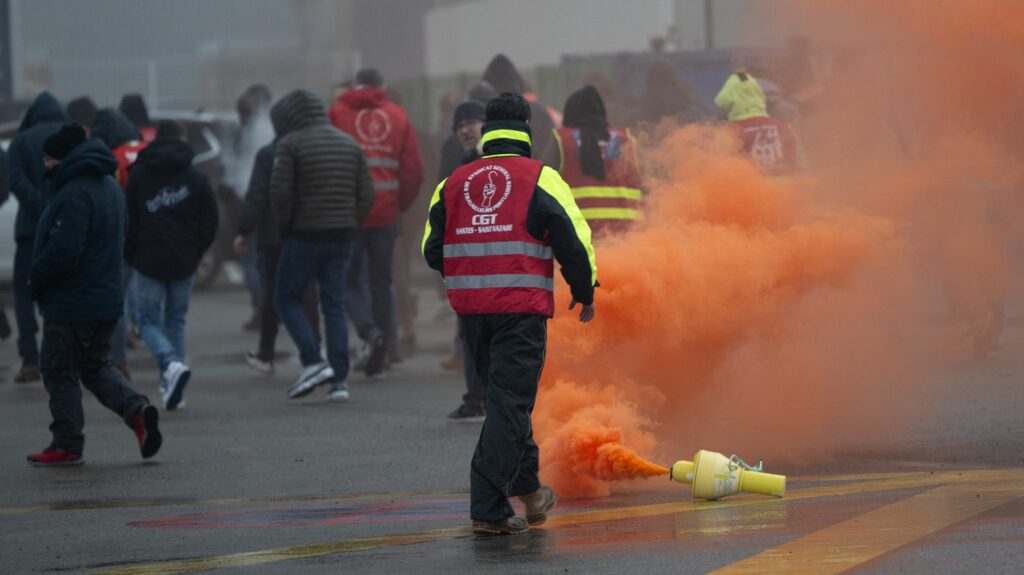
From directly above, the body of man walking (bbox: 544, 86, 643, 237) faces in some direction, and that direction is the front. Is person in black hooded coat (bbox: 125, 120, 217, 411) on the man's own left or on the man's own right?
on the man's own left

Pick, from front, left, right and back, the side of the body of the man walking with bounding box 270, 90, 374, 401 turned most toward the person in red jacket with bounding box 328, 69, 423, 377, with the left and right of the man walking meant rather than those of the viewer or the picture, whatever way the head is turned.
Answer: right

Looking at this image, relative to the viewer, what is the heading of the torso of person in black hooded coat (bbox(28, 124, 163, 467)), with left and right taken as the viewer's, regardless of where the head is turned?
facing to the left of the viewer

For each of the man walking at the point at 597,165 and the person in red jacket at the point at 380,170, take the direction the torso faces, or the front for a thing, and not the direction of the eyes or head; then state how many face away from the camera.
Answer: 2

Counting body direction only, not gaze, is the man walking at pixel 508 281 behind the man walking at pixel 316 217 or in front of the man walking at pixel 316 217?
behind

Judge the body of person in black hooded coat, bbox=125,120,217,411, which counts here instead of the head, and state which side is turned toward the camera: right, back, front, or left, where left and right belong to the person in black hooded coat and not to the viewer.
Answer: back

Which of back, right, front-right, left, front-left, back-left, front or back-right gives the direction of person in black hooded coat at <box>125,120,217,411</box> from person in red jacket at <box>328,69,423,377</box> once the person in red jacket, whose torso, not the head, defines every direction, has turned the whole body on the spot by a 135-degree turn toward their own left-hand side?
front

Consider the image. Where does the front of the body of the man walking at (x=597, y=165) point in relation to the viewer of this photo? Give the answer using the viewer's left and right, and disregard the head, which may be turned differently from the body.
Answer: facing away from the viewer

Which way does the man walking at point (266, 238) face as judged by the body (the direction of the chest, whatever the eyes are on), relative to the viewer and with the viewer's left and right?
facing away from the viewer and to the left of the viewer

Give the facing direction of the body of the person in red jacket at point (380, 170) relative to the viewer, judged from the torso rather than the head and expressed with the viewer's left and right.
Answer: facing away from the viewer

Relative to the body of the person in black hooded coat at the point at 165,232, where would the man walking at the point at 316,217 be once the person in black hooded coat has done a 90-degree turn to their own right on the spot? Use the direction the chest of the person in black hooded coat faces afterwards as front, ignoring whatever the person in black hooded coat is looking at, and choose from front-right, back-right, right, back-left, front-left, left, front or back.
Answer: front

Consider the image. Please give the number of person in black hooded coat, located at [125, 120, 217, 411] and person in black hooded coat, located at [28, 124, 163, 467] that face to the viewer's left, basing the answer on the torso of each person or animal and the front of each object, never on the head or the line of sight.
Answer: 1

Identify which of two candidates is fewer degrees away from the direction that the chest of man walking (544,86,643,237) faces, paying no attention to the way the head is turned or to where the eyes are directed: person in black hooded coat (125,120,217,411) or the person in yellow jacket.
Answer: the person in yellow jacket

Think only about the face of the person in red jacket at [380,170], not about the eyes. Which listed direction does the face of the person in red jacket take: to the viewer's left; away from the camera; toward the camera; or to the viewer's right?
away from the camera

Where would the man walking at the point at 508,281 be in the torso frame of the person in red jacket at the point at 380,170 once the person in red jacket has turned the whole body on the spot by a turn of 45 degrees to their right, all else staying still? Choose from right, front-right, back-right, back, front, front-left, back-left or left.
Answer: back-right

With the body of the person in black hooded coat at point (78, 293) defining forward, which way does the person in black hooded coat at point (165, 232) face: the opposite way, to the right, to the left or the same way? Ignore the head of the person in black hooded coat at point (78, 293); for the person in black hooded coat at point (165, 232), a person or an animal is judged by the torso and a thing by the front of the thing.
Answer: to the right
